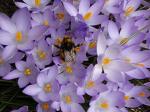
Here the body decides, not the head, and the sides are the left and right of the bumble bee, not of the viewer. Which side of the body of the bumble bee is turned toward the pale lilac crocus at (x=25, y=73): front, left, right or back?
left

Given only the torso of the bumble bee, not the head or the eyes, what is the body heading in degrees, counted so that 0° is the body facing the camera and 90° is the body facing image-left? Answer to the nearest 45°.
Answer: approximately 180°

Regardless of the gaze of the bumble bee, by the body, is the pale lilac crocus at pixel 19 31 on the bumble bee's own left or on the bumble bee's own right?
on the bumble bee's own left
